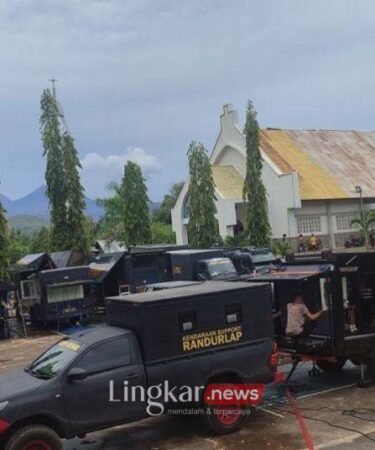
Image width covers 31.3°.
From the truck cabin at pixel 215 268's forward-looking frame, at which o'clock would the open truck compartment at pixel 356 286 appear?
the open truck compartment at pixel 356 286 is roughly at 1 o'clock from the truck cabin at pixel 215 268.

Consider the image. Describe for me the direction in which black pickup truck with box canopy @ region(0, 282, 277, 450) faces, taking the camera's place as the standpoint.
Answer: facing the viewer and to the left of the viewer

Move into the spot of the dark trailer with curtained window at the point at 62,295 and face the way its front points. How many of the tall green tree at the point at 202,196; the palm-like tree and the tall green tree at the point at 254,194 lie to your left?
3

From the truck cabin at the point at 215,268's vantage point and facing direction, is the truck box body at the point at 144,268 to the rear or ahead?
to the rear

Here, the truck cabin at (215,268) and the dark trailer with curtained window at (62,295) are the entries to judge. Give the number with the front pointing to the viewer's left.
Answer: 0

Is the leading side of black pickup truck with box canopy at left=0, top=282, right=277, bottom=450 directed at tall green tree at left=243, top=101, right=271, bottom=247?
no

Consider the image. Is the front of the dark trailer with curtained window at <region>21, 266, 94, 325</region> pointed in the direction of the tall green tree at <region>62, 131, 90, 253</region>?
no

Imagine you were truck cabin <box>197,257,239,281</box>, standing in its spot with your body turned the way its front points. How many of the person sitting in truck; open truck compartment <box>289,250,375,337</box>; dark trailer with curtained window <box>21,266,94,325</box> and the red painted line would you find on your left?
0

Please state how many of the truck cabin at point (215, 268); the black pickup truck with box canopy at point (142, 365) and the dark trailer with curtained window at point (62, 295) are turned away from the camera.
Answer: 0

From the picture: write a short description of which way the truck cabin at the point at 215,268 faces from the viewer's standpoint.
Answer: facing the viewer and to the right of the viewer

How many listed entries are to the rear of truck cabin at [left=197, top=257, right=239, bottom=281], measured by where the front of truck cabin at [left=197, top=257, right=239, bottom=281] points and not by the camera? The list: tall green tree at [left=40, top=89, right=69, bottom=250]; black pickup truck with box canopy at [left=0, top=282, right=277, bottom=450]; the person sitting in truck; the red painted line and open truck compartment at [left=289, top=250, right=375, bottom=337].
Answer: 1

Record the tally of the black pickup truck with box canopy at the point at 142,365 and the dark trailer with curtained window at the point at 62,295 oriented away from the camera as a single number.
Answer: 0

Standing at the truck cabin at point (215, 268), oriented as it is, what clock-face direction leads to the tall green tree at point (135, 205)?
The tall green tree is roughly at 7 o'clock from the truck cabin.

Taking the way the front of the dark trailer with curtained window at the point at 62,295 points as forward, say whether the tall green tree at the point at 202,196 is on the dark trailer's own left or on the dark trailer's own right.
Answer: on the dark trailer's own left

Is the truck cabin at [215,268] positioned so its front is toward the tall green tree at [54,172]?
no
